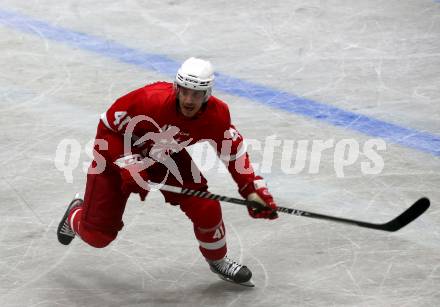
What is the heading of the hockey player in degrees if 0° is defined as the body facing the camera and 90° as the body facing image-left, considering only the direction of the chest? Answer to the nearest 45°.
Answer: approximately 315°
